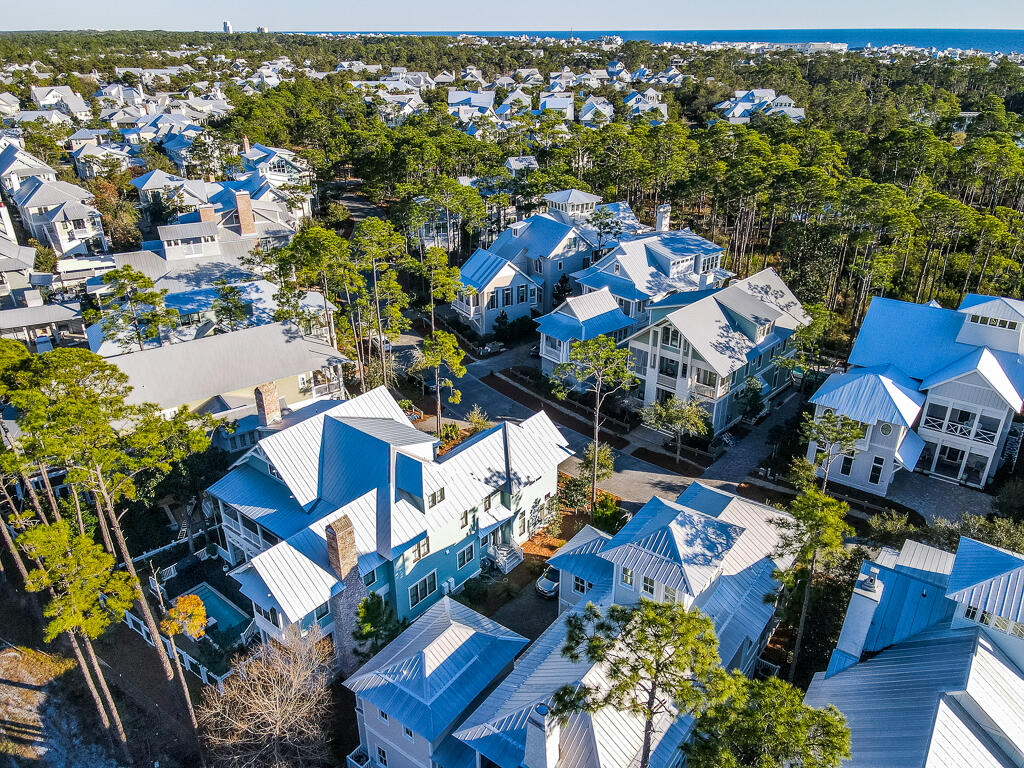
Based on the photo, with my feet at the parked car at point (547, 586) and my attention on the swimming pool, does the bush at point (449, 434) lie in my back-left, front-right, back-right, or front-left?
front-right

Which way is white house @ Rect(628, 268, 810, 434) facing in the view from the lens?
facing the viewer and to the left of the viewer

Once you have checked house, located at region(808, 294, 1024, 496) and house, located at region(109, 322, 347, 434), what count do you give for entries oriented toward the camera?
1

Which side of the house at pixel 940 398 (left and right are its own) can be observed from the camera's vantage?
front

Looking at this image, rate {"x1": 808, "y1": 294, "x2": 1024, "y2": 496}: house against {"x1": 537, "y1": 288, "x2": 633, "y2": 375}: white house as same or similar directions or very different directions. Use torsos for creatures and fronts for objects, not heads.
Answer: same or similar directions

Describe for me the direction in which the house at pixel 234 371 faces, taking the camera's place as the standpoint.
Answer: facing to the right of the viewer

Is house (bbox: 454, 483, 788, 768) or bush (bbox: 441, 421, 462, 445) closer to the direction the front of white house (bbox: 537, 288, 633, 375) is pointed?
the bush

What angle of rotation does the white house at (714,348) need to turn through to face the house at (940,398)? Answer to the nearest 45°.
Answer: approximately 135° to its left

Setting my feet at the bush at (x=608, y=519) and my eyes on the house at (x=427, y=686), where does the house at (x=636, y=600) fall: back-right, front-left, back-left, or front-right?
front-left

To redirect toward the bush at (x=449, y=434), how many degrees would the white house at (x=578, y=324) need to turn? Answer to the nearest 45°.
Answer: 0° — it already faces it

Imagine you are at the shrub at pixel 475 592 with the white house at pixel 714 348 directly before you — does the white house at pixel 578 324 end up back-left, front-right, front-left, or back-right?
front-left

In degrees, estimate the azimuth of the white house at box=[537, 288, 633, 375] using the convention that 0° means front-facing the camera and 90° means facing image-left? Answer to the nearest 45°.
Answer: approximately 45°

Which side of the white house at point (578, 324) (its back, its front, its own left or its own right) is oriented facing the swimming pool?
front

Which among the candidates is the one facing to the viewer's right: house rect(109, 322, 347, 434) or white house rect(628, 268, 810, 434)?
the house

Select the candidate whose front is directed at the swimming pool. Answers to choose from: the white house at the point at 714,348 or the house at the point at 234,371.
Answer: the white house
